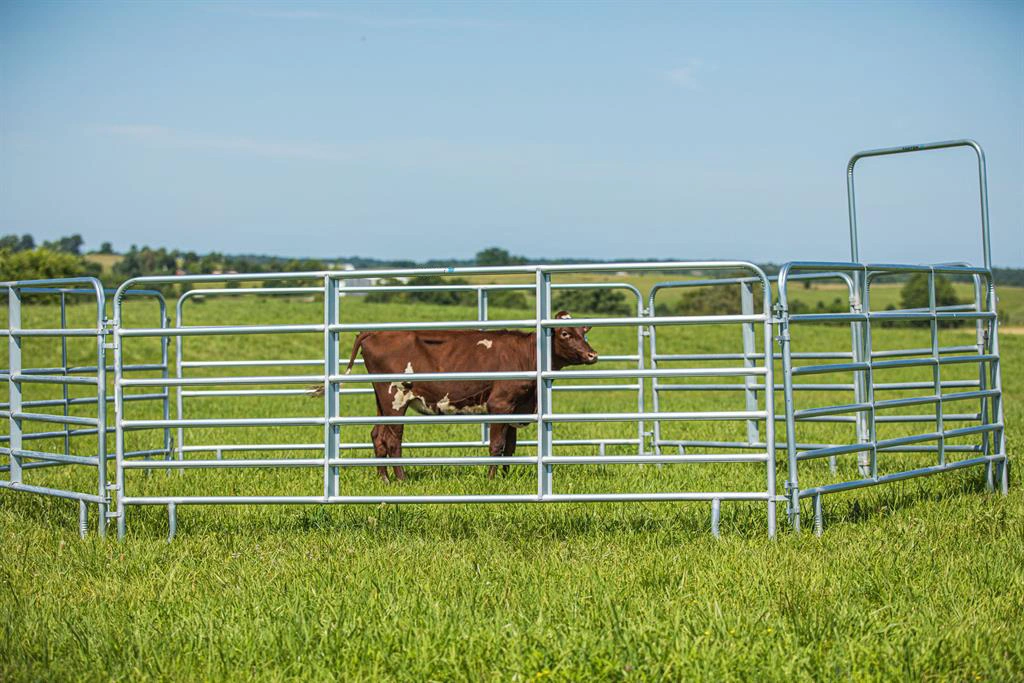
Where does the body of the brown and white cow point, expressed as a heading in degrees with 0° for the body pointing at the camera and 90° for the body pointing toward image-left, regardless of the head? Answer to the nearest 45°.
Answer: approximately 270°
